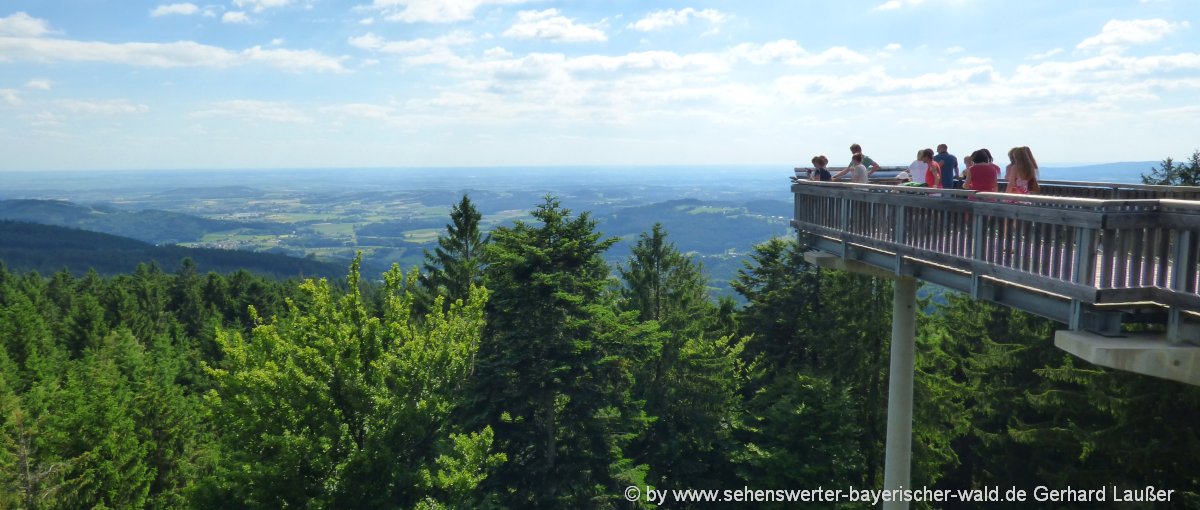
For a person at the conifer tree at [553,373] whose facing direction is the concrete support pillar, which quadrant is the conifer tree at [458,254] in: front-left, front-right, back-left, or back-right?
back-left
